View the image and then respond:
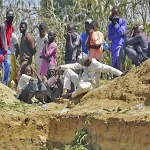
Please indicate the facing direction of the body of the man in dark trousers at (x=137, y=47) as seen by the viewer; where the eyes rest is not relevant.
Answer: to the viewer's left

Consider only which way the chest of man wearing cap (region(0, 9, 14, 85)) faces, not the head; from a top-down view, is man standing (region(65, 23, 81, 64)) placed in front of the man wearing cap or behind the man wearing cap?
in front

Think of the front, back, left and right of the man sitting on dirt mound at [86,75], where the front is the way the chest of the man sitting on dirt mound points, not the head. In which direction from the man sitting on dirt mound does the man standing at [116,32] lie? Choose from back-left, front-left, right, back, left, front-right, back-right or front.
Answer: back

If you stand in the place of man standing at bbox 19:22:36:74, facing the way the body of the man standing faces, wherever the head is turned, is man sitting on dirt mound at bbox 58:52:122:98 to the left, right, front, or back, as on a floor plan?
left

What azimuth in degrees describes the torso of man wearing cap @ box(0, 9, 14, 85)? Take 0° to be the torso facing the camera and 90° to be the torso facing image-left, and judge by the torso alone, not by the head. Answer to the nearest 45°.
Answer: approximately 315°

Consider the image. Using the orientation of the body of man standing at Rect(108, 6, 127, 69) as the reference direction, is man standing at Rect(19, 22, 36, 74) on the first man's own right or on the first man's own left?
on the first man's own right

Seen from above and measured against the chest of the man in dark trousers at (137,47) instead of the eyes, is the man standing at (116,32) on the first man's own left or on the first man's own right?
on the first man's own right

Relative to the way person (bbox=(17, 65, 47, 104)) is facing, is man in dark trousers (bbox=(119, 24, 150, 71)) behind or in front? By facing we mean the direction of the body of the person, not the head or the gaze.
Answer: in front

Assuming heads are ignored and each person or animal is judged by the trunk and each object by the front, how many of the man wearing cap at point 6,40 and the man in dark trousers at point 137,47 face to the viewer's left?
1
